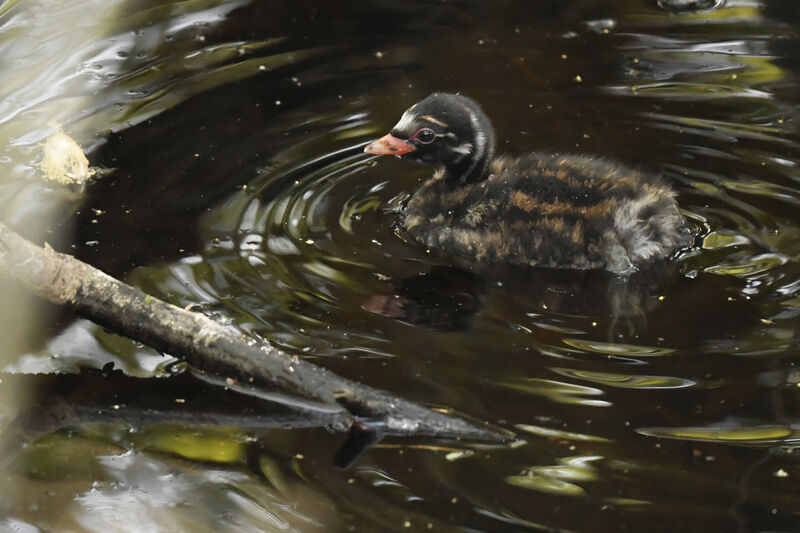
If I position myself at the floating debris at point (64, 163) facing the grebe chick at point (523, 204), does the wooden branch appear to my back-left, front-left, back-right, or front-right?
front-right

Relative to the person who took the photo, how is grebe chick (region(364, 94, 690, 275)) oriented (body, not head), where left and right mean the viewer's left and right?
facing to the left of the viewer

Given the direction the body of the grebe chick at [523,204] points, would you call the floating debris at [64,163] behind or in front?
in front

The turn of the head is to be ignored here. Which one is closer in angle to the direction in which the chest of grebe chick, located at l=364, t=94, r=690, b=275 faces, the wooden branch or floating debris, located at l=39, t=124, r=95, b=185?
the floating debris
